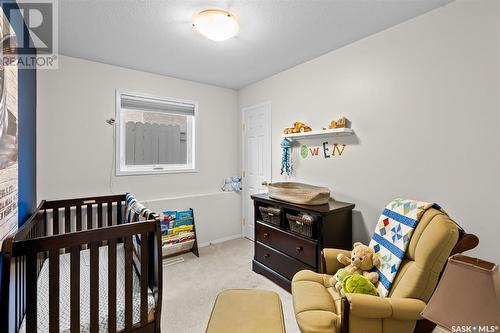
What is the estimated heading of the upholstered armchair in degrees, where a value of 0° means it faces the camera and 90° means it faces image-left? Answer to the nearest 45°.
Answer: approximately 45°

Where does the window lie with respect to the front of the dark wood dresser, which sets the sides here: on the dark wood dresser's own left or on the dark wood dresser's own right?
on the dark wood dresser's own right

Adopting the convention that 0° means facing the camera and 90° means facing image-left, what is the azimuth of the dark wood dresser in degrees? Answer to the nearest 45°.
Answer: approximately 45°

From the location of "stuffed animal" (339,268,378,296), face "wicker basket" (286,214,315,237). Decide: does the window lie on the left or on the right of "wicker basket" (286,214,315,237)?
left

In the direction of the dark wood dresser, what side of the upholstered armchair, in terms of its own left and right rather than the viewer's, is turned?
right

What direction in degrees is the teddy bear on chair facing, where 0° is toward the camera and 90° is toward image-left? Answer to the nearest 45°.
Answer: approximately 45°

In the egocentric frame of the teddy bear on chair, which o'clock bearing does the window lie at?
The window is roughly at 2 o'clock from the teddy bear on chair.

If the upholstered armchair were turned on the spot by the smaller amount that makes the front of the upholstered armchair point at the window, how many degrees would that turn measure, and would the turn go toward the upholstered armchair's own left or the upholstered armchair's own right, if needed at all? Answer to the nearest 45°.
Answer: approximately 45° to the upholstered armchair's own right
